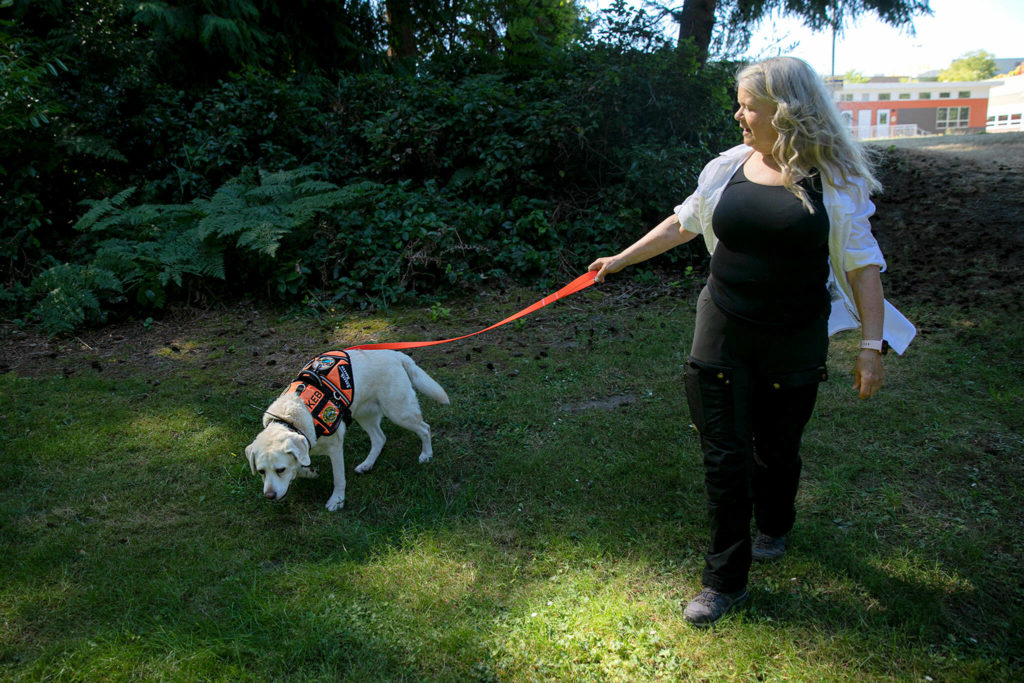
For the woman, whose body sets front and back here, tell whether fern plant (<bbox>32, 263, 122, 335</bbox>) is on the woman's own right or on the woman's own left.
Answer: on the woman's own right

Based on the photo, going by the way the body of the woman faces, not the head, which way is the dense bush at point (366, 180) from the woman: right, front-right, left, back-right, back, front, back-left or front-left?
right

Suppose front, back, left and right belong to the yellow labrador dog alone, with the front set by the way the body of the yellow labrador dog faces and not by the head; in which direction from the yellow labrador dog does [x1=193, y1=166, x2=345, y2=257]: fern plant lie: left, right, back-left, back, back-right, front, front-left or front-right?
back-right

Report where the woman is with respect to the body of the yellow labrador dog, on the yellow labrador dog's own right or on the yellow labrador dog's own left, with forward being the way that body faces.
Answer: on the yellow labrador dog's own left

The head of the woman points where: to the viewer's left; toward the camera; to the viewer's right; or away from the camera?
to the viewer's left

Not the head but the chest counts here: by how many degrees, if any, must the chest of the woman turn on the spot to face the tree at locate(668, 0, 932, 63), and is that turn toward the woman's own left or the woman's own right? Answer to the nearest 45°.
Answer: approximately 135° to the woman's own right

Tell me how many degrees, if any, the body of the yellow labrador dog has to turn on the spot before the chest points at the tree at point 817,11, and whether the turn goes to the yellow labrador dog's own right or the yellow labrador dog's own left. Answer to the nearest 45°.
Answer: approximately 180°

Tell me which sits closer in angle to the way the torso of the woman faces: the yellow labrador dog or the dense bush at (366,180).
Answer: the yellow labrador dog
